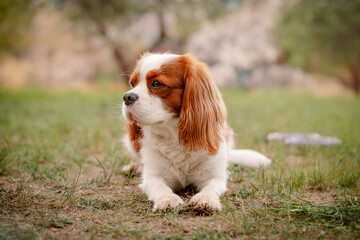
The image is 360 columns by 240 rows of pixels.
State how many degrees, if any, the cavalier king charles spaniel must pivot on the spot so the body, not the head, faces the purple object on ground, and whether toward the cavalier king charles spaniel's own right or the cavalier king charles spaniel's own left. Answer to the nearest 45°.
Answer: approximately 135° to the cavalier king charles spaniel's own left

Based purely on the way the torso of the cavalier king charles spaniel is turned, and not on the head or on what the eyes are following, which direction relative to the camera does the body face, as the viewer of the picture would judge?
toward the camera
